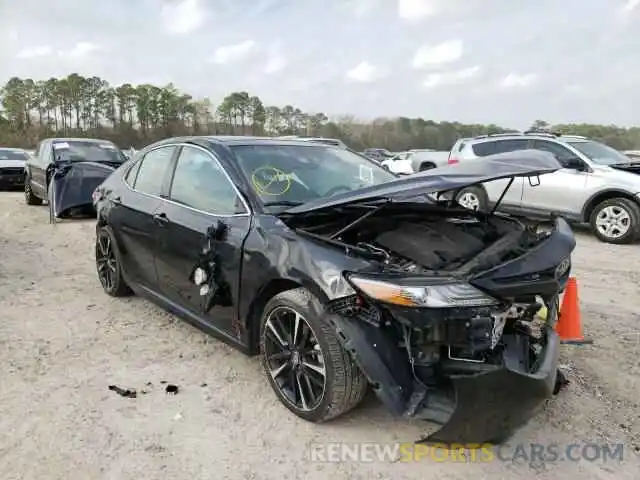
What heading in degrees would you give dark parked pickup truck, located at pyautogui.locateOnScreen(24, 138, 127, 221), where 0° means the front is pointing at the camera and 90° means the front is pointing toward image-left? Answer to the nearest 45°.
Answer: approximately 315°

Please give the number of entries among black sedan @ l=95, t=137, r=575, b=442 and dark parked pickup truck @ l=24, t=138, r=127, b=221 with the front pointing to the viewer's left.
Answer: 0

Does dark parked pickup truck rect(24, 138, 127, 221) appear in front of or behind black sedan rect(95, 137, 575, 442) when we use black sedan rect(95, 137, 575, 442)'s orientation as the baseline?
behind

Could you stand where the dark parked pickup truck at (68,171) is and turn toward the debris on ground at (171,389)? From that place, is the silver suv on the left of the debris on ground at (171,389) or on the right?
left

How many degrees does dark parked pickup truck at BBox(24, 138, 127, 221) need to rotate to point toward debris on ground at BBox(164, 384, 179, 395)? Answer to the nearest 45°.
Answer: approximately 45° to its right

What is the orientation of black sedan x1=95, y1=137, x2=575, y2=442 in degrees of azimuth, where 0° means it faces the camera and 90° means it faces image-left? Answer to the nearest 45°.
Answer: approximately 315°

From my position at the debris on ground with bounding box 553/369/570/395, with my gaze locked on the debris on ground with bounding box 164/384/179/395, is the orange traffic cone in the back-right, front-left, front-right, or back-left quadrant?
back-right

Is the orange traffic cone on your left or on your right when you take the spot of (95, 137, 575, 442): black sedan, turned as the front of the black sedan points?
on your left

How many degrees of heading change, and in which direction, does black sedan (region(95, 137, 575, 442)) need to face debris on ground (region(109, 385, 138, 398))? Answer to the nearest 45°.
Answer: approximately 135° to its right

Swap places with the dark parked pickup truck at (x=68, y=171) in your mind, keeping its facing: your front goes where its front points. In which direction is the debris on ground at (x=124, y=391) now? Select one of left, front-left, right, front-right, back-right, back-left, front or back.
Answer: front-right
